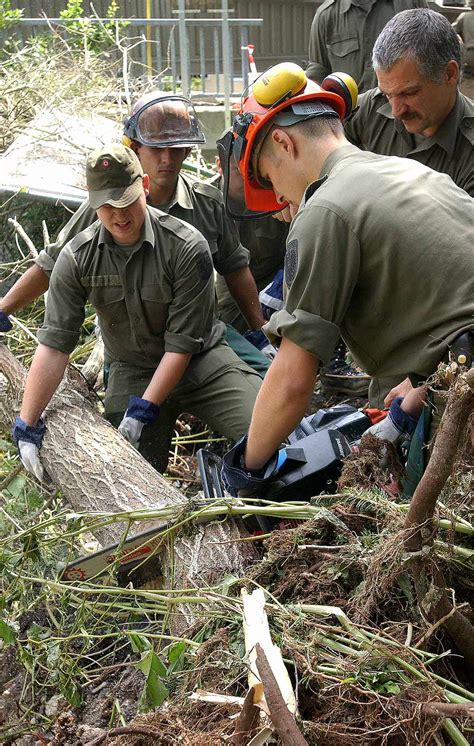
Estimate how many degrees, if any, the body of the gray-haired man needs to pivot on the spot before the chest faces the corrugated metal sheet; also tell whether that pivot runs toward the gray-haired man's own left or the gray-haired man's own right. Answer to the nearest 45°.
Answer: approximately 135° to the gray-haired man's own right

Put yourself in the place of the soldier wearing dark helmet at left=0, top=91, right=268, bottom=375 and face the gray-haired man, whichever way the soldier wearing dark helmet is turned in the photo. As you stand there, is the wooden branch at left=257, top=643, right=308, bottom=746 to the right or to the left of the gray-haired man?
right

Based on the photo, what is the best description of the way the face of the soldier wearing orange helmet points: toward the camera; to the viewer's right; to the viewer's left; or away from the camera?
to the viewer's left

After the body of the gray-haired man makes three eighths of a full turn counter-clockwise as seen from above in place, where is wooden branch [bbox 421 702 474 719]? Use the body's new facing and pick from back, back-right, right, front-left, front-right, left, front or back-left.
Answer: right

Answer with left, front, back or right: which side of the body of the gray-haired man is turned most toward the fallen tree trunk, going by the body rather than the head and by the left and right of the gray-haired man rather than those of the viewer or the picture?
front

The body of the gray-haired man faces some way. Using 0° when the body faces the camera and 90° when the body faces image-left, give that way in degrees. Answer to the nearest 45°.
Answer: approximately 45°

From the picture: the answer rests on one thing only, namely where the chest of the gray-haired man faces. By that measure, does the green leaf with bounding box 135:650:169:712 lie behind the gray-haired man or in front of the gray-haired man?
in front

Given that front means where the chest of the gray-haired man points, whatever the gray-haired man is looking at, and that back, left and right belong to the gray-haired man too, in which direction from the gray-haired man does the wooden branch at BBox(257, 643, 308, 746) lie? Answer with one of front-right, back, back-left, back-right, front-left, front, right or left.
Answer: front-left

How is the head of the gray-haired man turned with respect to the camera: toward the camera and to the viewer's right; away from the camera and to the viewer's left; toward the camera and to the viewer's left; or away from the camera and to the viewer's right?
toward the camera and to the viewer's left
